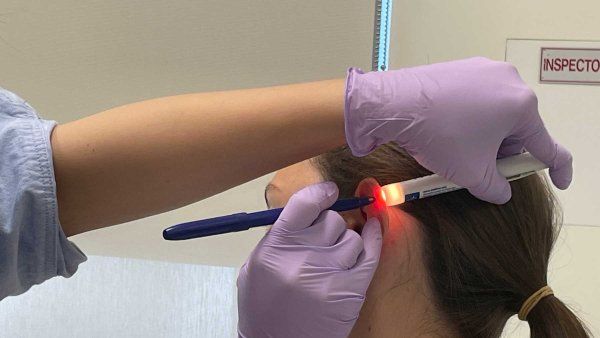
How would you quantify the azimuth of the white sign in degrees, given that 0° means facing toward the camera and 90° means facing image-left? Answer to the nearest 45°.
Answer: approximately 0°
